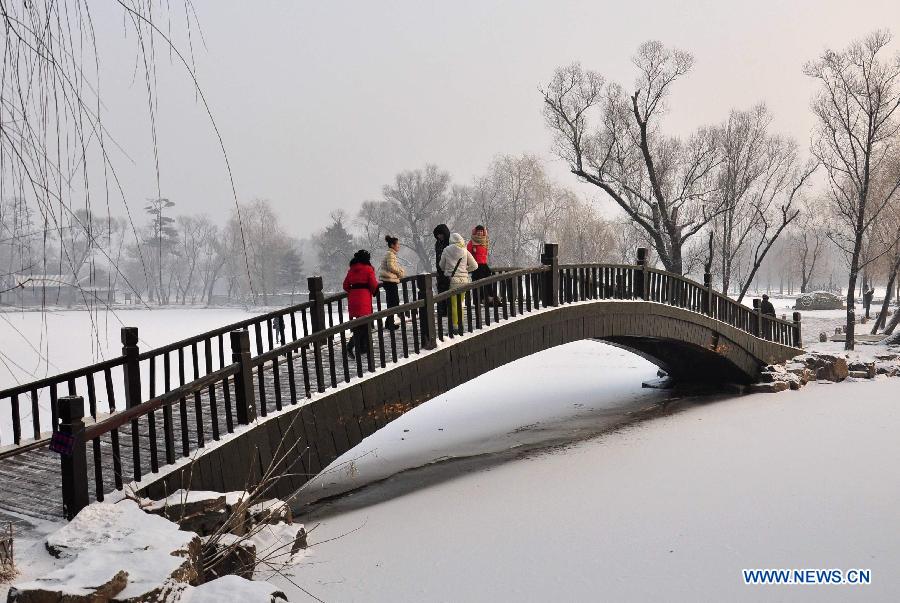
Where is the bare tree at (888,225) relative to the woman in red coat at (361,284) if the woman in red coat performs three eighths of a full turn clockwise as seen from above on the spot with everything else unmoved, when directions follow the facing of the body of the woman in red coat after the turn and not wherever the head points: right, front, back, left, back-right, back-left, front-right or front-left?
left

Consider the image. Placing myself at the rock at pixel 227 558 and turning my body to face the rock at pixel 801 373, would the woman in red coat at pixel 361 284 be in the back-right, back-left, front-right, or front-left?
front-left

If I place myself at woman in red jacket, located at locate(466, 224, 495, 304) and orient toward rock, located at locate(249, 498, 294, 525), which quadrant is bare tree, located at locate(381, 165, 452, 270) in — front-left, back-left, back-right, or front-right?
back-right

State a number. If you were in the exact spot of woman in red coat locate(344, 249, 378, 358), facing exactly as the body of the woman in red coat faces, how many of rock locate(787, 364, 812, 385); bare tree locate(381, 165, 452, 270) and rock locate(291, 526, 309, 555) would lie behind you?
1

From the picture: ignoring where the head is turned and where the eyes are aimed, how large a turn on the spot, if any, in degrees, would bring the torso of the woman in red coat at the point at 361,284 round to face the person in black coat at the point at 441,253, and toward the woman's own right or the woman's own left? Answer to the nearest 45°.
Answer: approximately 45° to the woman's own right

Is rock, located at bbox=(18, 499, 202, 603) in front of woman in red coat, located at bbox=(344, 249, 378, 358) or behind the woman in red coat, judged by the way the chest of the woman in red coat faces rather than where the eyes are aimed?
behind

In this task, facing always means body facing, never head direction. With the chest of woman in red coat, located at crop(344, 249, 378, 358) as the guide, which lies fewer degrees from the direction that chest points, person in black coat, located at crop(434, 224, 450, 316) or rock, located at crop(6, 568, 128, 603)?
the person in black coat

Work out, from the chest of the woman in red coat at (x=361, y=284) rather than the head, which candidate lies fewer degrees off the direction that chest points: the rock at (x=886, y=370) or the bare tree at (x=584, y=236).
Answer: the bare tree

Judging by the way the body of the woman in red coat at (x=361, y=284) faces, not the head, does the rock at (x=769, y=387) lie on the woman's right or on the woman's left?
on the woman's right

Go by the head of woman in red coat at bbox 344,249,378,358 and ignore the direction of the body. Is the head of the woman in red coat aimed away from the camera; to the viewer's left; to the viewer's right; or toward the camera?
away from the camera

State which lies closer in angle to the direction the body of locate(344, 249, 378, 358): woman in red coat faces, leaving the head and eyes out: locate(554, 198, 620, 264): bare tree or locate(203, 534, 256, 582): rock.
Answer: the bare tree

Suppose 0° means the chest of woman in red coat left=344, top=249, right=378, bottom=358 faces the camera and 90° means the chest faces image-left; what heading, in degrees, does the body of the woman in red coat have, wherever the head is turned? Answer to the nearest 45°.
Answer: approximately 180°

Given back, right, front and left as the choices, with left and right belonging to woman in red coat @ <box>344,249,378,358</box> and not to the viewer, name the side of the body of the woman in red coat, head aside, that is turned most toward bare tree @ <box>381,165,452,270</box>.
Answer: front

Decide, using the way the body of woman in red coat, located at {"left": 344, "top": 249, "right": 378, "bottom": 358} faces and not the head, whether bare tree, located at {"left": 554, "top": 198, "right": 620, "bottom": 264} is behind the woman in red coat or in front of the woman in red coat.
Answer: in front

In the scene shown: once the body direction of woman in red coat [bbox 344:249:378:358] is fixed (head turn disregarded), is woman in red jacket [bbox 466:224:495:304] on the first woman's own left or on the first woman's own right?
on the first woman's own right
